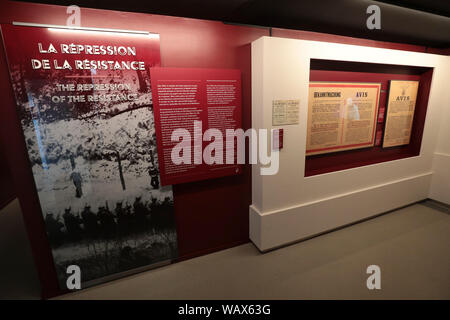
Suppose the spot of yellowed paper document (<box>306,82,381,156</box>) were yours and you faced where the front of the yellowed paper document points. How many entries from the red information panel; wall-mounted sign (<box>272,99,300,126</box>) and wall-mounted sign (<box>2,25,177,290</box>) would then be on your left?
0

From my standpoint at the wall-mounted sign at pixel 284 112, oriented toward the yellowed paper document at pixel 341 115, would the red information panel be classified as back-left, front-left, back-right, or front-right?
back-left

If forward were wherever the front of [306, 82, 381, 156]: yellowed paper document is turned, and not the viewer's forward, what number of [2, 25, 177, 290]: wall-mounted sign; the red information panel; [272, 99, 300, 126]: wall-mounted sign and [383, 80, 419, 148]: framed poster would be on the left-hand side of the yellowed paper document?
1

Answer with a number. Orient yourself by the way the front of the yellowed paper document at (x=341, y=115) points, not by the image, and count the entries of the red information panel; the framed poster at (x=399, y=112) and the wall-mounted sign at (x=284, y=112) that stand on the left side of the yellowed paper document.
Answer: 1

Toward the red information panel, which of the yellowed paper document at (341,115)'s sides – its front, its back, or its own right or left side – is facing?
right

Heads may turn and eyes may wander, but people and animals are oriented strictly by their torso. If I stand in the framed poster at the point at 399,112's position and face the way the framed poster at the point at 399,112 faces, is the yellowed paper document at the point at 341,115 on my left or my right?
on my right

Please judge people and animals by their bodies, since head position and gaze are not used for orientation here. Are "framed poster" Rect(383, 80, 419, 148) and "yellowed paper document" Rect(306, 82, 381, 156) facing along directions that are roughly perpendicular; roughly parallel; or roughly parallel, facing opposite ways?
roughly parallel

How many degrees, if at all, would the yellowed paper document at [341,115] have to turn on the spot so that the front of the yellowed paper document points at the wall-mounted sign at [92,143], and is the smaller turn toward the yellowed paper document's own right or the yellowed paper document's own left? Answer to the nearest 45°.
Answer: approximately 90° to the yellowed paper document's own right

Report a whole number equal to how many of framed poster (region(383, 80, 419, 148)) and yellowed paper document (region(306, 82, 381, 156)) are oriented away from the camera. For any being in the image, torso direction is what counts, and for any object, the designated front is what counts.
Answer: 0

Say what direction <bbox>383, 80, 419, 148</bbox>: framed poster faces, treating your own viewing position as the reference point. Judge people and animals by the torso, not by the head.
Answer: facing the viewer and to the right of the viewer

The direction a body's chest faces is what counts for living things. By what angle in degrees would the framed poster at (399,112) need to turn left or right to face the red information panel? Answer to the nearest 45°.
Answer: approximately 90° to its right

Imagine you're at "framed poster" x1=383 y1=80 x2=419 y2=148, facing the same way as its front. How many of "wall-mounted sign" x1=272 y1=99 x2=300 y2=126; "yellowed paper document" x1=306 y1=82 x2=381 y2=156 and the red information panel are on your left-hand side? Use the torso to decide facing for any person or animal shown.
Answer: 0

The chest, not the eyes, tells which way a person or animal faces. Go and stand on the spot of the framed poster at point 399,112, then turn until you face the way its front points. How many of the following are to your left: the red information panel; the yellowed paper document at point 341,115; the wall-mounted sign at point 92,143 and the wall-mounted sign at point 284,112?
0

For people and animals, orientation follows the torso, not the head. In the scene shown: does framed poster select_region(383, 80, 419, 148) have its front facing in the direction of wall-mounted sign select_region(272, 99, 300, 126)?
no

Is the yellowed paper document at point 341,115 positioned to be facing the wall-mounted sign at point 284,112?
no

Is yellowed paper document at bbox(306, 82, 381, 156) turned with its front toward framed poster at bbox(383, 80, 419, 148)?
no
